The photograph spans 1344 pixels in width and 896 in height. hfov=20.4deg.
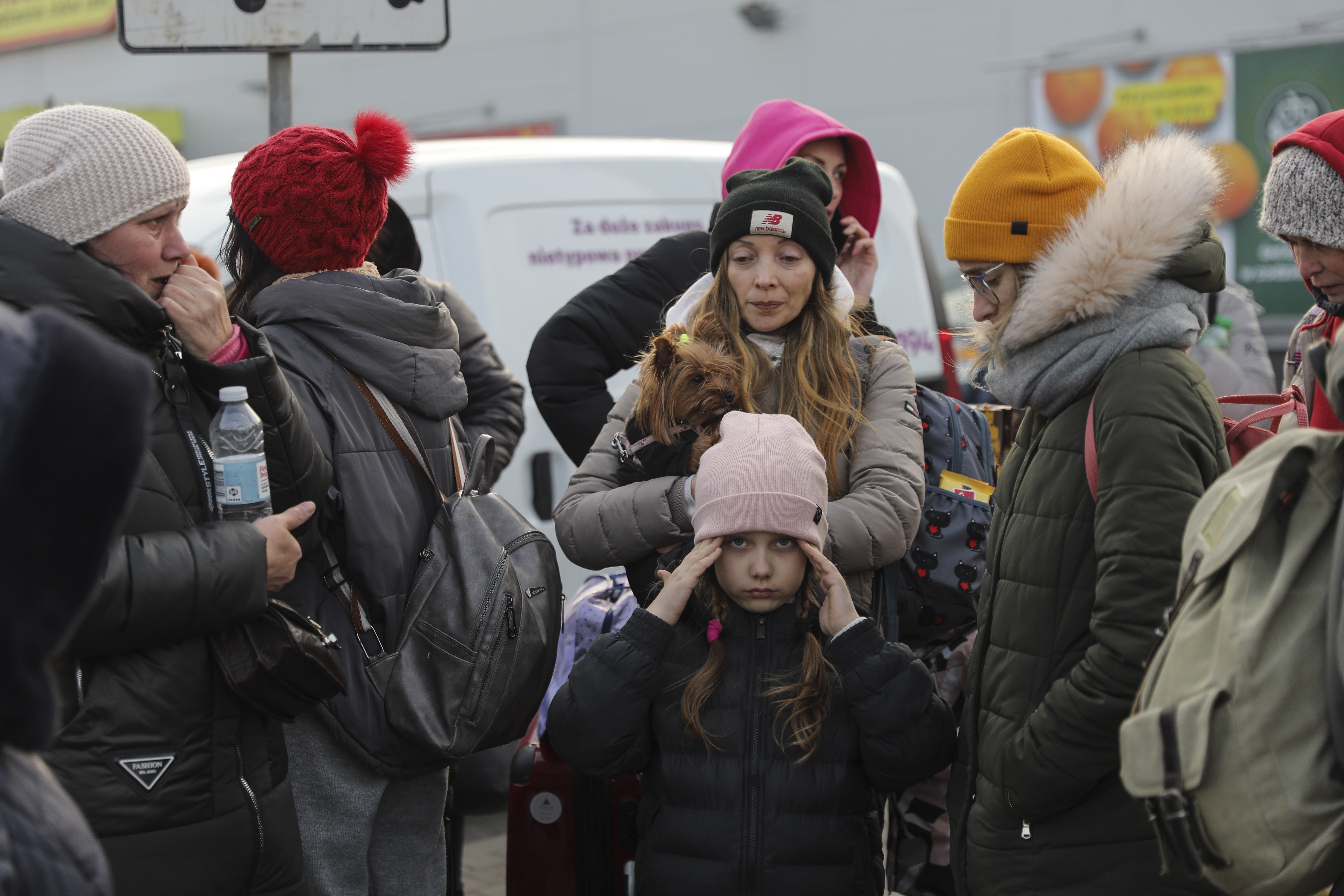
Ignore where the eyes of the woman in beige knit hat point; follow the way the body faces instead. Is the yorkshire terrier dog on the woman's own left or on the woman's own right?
on the woman's own left

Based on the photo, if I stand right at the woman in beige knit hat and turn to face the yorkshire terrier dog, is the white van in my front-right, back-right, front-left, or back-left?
front-left

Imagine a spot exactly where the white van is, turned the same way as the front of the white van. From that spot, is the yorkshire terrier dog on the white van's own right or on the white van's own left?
on the white van's own left

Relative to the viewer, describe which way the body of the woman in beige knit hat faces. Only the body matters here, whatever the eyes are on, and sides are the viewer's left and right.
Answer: facing the viewer and to the right of the viewer
